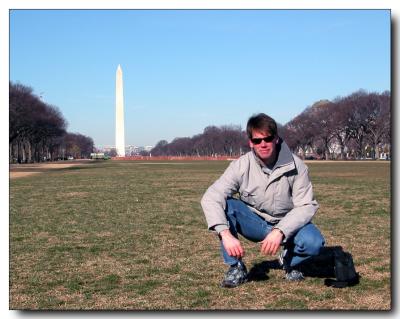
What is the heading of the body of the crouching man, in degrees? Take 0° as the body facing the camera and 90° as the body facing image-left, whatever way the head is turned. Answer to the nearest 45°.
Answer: approximately 0°

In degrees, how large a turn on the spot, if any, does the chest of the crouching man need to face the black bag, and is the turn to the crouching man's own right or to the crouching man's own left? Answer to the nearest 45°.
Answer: approximately 90° to the crouching man's own left
